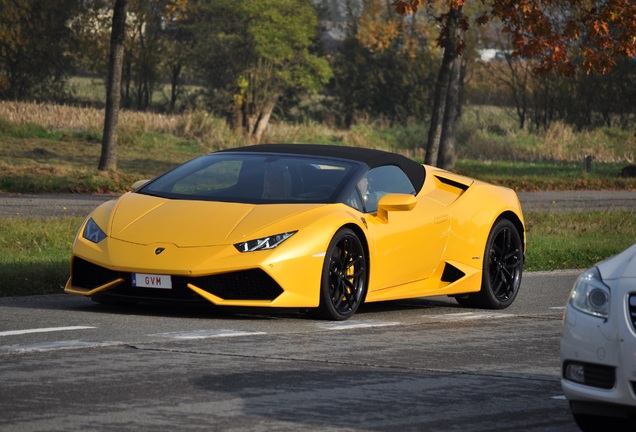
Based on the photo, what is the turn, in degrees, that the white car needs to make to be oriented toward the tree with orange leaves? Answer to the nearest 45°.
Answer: approximately 135° to its right

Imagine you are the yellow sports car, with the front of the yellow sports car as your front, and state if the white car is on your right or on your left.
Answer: on your left

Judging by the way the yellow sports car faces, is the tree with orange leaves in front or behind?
behind

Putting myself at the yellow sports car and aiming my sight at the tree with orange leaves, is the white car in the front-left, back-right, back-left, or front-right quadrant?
back-right

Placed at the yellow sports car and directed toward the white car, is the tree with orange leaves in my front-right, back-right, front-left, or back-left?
back-left

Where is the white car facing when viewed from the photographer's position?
facing the viewer and to the left of the viewer

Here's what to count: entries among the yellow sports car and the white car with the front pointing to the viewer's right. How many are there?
0
